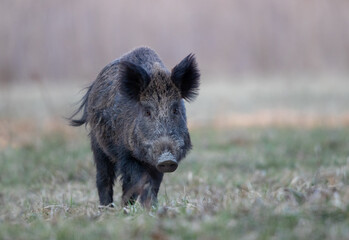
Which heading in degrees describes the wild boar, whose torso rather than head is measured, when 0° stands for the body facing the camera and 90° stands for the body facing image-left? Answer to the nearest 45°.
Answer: approximately 315°
